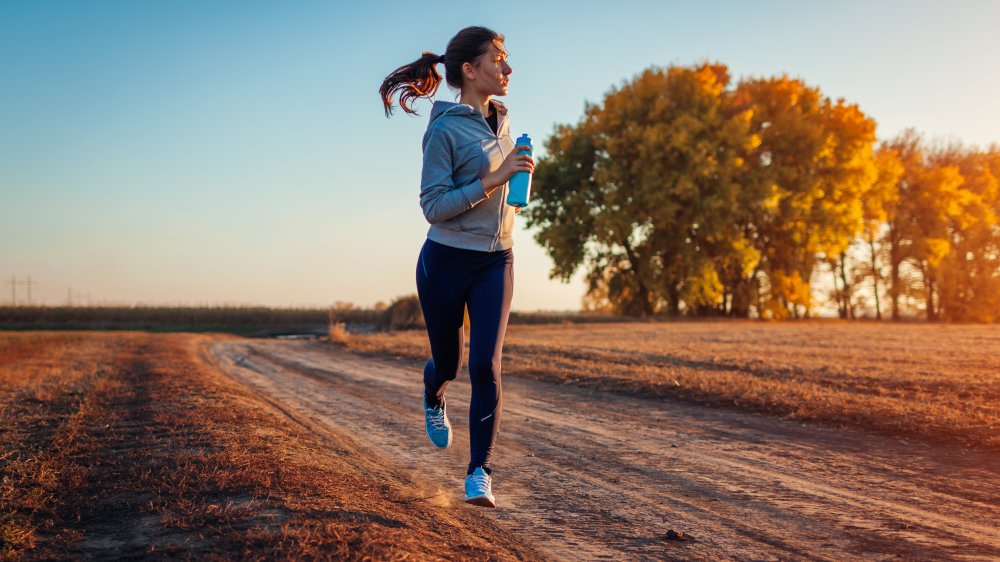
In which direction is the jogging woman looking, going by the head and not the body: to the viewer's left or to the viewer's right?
to the viewer's right

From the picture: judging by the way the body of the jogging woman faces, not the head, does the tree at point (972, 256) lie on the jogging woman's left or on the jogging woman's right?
on the jogging woman's left

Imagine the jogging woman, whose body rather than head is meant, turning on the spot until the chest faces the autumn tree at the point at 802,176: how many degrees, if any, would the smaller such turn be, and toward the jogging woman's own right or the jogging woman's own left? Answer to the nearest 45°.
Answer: approximately 90° to the jogging woman's own left

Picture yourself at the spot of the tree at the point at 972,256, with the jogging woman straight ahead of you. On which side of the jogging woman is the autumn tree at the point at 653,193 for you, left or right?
right

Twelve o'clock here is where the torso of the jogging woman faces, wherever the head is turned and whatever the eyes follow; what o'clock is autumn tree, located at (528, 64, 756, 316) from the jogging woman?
The autumn tree is roughly at 8 o'clock from the jogging woman.

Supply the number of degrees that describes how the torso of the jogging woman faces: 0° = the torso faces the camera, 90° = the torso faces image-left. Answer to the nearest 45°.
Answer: approximately 315°
